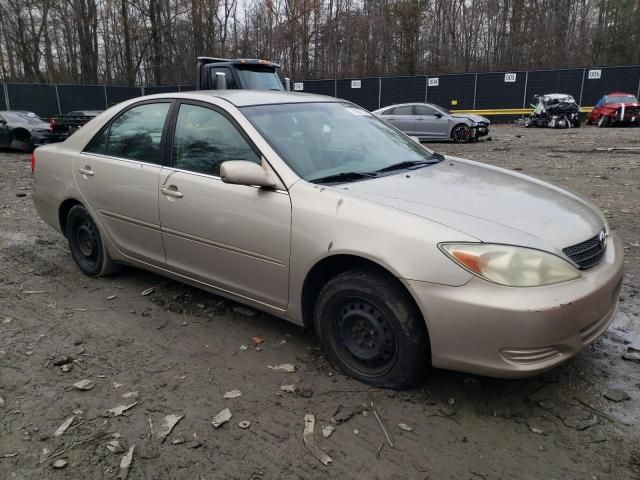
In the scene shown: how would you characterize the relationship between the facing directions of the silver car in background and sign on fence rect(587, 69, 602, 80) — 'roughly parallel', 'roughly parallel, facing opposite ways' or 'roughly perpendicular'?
roughly perpendicular

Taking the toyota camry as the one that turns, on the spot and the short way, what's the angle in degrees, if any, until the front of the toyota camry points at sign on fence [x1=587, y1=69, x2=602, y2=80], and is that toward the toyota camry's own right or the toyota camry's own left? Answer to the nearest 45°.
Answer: approximately 90° to the toyota camry's own left

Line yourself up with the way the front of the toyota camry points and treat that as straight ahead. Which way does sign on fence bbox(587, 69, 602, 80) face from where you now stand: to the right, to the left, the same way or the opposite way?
to the right

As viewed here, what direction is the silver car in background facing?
to the viewer's right

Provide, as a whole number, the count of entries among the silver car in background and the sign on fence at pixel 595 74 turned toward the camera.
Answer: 1

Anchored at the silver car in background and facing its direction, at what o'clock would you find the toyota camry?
The toyota camry is roughly at 3 o'clock from the silver car in background.

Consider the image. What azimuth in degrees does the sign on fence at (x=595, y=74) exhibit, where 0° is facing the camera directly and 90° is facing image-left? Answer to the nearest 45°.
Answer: approximately 0°

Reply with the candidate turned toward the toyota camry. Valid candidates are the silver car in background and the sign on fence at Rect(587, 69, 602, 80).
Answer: the sign on fence

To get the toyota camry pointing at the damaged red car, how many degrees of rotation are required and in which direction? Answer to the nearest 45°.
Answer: approximately 90° to its left

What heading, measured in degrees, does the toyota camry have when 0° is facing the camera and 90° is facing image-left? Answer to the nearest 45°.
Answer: approximately 315°
